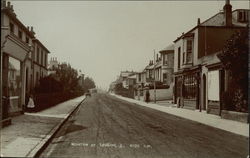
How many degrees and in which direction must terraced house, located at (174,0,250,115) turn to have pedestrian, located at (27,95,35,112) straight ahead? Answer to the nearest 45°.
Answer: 0° — it already faces them

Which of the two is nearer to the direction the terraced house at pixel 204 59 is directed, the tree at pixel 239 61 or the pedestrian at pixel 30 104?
the pedestrian

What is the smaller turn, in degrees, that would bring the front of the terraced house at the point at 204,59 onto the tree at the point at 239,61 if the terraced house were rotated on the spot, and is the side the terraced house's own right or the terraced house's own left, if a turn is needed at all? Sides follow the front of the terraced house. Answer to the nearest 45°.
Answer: approximately 45° to the terraced house's own left

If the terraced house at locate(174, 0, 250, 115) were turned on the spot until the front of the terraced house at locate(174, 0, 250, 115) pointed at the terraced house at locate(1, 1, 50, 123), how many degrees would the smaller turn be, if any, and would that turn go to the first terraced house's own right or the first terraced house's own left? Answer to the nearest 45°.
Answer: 0° — it already faces it

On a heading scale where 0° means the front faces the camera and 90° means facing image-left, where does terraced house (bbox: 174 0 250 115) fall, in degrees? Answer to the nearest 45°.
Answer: approximately 45°

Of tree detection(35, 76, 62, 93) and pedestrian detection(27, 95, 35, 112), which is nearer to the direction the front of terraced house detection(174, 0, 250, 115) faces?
the pedestrian
